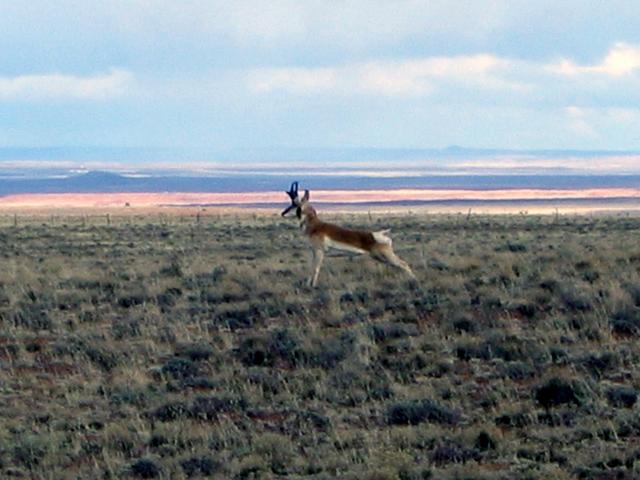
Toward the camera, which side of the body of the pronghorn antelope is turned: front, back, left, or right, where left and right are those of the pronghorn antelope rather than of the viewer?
left
